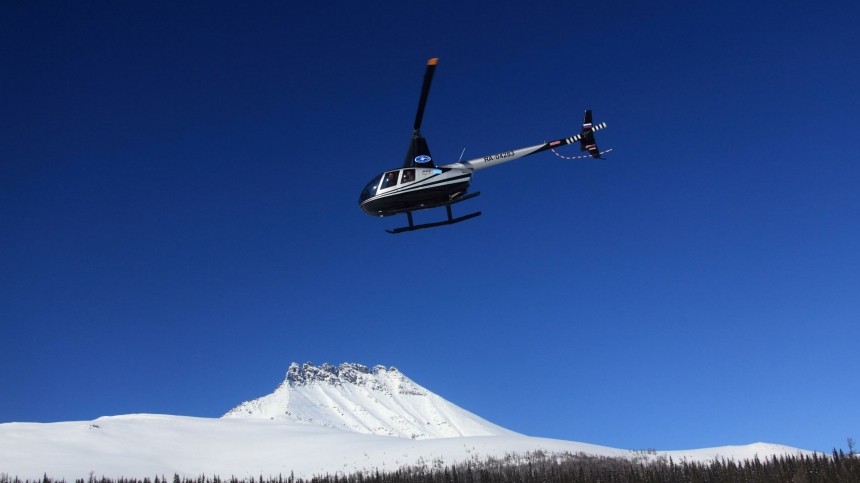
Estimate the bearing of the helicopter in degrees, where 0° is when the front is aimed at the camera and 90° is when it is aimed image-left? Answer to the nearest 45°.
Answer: approximately 90°
